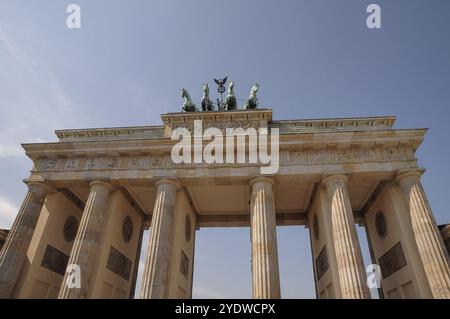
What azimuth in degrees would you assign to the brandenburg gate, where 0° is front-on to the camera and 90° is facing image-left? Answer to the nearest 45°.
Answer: approximately 0°
